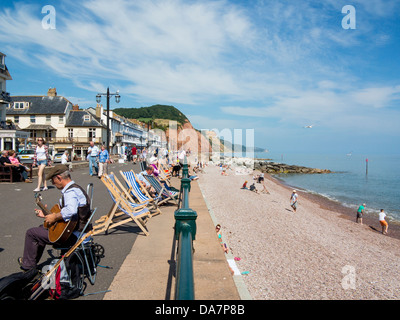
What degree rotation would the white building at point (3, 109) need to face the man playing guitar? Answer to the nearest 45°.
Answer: approximately 45° to its right

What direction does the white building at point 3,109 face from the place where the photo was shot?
facing the viewer and to the right of the viewer

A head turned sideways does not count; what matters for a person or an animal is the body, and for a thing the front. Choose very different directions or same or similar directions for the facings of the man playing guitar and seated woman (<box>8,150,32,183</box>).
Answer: very different directions

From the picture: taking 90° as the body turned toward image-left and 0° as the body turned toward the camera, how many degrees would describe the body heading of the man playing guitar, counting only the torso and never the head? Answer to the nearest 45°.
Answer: approximately 90°

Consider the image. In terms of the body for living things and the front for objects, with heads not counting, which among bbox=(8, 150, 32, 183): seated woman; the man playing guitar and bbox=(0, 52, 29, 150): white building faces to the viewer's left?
the man playing guitar

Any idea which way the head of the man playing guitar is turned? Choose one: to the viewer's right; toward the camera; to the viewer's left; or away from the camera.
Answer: to the viewer's left

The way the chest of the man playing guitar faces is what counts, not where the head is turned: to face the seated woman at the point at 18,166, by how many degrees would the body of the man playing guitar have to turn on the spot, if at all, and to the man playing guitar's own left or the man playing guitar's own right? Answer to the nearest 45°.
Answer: approximately 90° to the man playing guitar's own right
